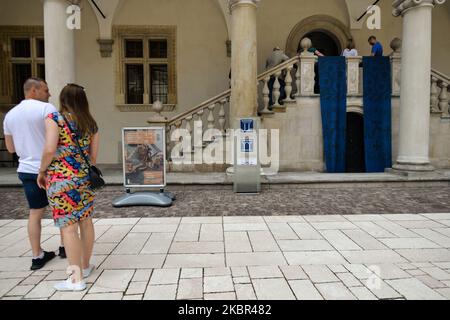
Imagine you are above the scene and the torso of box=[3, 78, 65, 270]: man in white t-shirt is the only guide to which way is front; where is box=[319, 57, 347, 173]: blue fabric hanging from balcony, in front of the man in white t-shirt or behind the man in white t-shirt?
in front

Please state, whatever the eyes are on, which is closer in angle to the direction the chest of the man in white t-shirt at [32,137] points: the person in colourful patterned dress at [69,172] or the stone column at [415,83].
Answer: the stone column

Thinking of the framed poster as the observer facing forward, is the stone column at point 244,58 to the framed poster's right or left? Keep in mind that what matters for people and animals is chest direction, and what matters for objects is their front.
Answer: on its left

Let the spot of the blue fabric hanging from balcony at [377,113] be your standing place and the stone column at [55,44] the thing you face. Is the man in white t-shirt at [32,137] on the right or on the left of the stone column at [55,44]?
left

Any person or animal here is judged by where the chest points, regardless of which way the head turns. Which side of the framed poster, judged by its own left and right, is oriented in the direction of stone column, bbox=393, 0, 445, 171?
left

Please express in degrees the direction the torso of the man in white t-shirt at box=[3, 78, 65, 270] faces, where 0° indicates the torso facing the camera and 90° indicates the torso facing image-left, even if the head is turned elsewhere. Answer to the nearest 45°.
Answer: approximately 225°

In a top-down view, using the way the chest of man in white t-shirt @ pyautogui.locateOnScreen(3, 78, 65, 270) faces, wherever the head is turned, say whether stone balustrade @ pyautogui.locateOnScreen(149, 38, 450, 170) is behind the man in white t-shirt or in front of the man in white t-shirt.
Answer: in front

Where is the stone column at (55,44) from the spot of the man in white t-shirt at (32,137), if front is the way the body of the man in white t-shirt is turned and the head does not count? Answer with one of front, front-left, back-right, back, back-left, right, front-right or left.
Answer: front-left

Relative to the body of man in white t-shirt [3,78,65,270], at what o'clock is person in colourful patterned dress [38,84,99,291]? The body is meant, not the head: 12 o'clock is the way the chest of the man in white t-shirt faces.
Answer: The person in colourful patterned dress is roughly at 4 o'clock from the man in white t-shirt.

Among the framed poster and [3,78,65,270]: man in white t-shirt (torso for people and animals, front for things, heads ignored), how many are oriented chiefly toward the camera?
1

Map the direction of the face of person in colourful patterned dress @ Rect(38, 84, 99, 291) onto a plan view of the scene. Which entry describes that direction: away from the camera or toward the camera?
away from the camera

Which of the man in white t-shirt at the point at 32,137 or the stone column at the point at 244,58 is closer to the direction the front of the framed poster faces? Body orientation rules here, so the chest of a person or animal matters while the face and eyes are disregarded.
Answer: the man in white t-shirt

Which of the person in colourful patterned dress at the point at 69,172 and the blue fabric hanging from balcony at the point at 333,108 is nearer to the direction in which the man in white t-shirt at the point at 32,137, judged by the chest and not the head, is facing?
the blue fabric hanging from balcony
